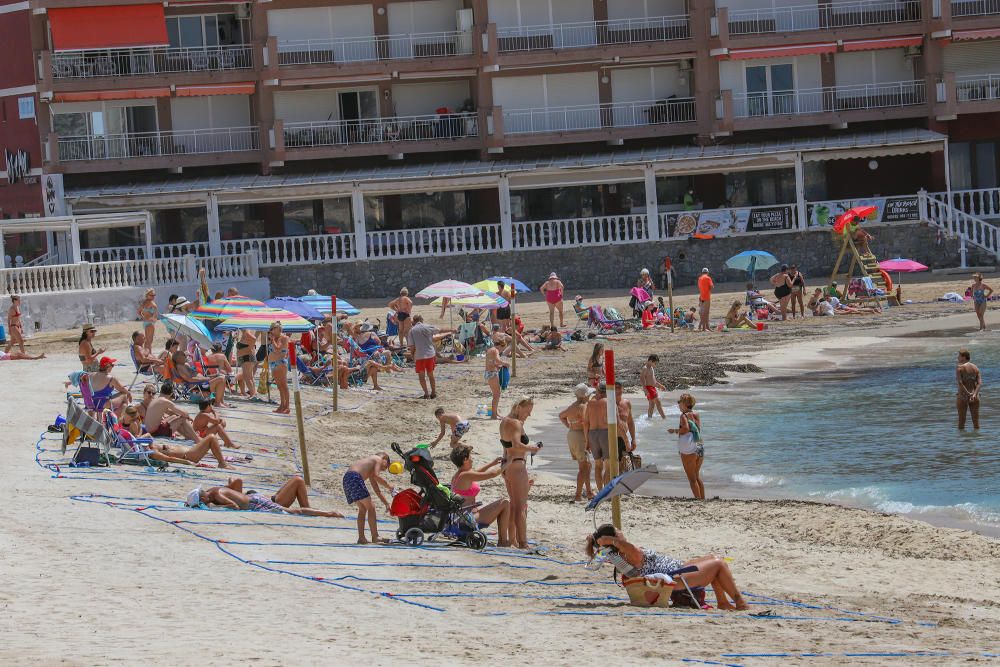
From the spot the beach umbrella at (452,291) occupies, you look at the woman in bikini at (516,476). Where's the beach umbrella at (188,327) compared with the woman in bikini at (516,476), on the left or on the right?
right

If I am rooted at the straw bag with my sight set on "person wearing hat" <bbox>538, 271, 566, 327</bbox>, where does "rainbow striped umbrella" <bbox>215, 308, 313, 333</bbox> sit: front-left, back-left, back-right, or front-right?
front-left

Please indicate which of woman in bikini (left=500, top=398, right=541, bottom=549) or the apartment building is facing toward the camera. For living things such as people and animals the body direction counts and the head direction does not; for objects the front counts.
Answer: the apartment building

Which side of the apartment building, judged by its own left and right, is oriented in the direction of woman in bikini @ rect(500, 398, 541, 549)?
front

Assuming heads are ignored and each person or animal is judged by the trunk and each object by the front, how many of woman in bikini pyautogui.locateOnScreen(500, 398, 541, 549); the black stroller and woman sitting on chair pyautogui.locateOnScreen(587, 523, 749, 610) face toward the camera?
0

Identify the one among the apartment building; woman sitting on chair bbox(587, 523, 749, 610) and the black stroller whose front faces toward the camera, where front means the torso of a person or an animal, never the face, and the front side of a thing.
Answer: the apartment building

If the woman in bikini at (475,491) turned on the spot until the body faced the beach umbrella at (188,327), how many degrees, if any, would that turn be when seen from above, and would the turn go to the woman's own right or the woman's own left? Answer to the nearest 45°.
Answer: approximately 135° to the woman's own left

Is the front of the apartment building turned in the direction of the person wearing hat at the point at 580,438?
yes

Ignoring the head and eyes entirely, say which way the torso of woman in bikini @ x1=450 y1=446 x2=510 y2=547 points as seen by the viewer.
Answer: to the viewer's right

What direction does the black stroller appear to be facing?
to the viewer's right

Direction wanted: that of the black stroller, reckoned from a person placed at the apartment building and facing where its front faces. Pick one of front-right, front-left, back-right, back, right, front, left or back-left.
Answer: front

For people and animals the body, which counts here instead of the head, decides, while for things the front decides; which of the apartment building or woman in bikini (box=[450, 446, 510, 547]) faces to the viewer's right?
the woman in bikini

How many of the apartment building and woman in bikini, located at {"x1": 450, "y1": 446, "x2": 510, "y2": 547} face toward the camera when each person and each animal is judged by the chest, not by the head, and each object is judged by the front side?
1

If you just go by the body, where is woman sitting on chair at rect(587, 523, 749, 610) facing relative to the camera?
to the viewer's right

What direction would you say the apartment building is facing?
toward the camera

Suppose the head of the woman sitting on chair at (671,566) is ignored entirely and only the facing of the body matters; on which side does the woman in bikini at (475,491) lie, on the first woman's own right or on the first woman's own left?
on the first woman's own left

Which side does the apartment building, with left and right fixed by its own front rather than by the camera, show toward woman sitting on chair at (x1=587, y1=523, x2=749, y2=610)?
front
